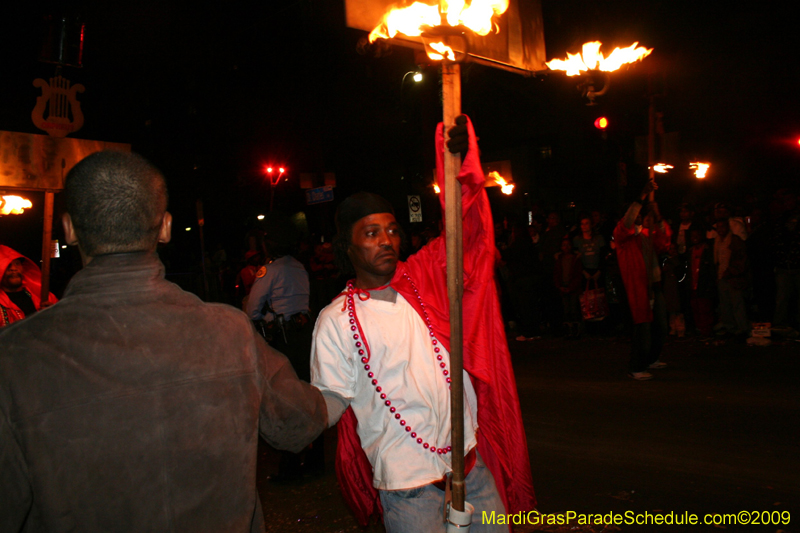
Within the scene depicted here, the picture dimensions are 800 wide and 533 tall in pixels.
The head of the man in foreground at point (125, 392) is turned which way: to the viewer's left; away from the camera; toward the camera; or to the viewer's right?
away from the camera

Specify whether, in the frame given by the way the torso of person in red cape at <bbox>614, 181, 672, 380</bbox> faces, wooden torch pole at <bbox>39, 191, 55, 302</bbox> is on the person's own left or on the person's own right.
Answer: on the person's own right

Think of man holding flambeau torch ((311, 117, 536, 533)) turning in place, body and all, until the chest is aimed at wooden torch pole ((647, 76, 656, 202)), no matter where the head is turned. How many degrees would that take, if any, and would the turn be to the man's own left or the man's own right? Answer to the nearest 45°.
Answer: approximately 90° to the man's own left

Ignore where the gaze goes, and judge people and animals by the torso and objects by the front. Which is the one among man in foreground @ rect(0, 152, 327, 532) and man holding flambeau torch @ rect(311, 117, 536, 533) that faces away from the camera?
the man in foreground

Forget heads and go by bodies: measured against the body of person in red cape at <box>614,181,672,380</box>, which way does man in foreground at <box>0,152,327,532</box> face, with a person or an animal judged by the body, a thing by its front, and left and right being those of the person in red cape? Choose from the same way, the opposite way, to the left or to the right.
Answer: the opposite way

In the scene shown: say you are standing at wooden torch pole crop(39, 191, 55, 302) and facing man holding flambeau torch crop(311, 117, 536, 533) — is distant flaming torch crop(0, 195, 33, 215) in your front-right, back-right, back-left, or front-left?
back-left

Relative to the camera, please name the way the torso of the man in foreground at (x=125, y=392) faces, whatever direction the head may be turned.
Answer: away from the camera

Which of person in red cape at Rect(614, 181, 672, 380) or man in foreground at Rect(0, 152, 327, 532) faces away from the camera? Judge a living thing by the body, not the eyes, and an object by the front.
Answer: the man in foreground

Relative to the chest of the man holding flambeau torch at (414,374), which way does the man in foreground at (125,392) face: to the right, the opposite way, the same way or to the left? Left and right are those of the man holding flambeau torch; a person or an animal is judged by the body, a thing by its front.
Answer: the opposite way

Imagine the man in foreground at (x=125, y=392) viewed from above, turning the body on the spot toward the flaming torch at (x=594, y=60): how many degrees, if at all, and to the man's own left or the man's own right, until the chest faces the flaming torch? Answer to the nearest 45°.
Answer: approximately 45° to the man's own right

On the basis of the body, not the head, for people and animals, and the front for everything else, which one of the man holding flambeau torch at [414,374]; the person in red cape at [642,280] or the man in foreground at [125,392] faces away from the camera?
the man in foreground
